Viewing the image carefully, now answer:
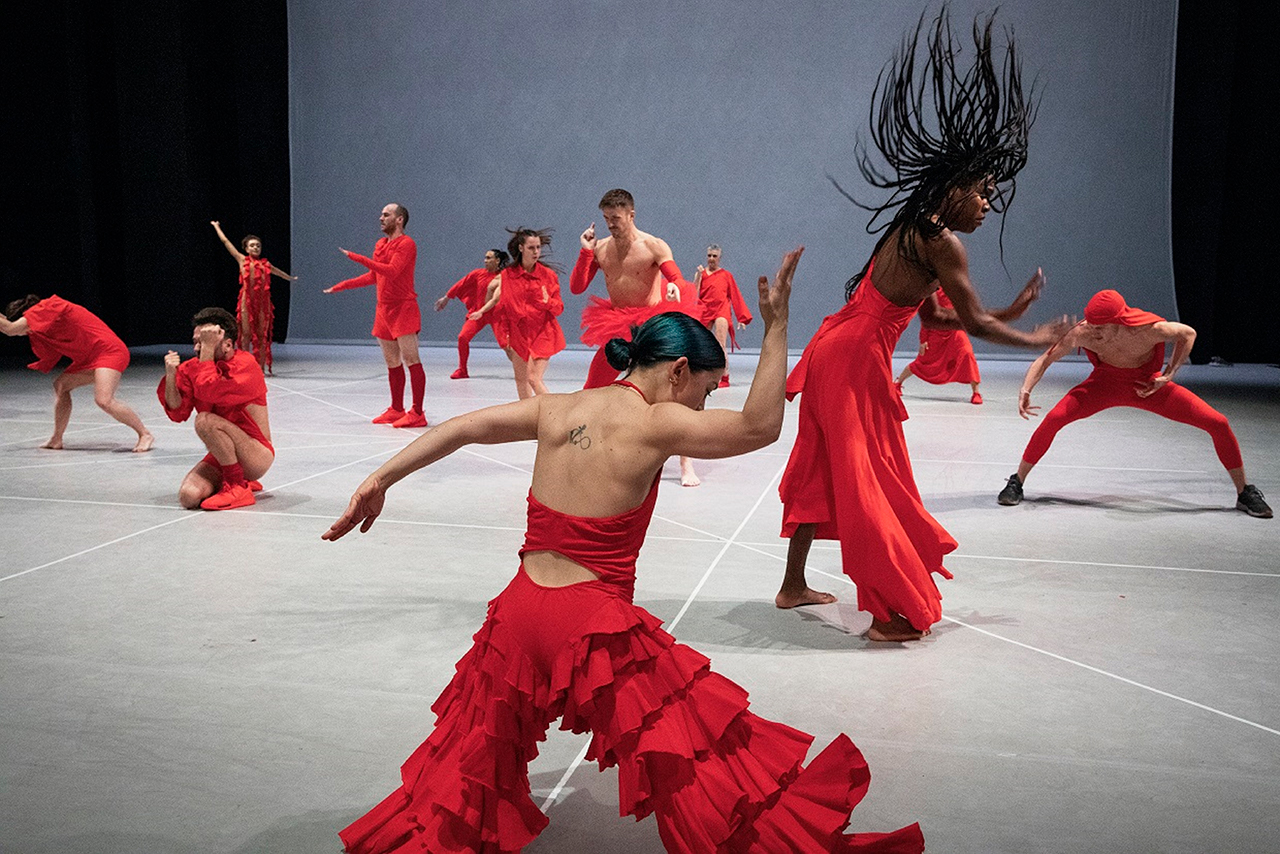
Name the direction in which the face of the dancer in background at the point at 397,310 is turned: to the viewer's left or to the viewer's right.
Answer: to the viewer's left

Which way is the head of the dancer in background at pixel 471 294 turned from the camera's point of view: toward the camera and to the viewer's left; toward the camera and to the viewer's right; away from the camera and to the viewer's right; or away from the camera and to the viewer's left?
toward the camera and to the viewer's left

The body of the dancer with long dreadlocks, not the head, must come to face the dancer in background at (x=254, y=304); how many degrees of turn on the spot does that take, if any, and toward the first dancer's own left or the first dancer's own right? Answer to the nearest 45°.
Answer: approximately 135° to the first dancer's own left

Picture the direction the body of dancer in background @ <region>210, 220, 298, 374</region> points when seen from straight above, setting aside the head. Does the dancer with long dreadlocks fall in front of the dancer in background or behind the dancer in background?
in front

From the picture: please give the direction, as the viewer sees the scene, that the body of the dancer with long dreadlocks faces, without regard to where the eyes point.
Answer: to the viewer's right

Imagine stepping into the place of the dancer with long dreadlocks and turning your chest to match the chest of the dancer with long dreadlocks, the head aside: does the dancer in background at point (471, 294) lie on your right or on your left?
on your left

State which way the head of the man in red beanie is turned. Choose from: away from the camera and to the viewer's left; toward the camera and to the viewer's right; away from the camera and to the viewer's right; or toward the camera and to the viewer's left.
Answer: toward the camera and to the viewer's left

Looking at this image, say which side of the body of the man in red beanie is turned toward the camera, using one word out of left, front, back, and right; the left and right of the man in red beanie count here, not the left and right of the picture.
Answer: front

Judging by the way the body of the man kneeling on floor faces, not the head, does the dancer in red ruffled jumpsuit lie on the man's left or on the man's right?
on the man's left

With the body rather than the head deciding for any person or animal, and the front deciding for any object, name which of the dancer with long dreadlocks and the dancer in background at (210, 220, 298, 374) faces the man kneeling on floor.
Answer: the dancer in background

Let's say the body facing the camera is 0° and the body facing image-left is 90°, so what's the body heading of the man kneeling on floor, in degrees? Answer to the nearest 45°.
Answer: approximately 45°

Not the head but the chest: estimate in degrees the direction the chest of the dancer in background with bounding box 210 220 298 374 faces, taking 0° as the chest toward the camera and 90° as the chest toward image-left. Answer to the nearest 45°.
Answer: approximately 0°

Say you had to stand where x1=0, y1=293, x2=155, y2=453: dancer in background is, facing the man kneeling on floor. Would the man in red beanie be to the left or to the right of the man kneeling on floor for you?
left
